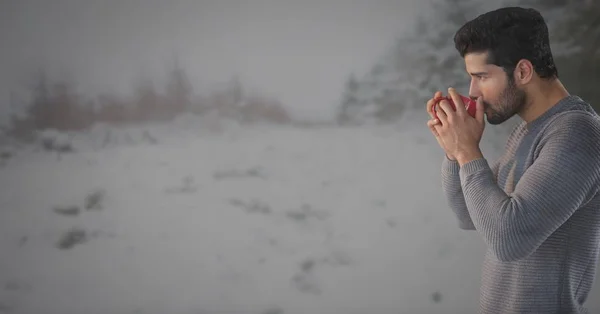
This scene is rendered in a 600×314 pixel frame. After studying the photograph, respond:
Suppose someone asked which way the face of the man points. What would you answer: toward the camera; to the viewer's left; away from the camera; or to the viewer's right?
to the viewer's left

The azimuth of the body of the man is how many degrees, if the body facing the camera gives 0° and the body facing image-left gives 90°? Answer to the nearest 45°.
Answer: approximately 90°
